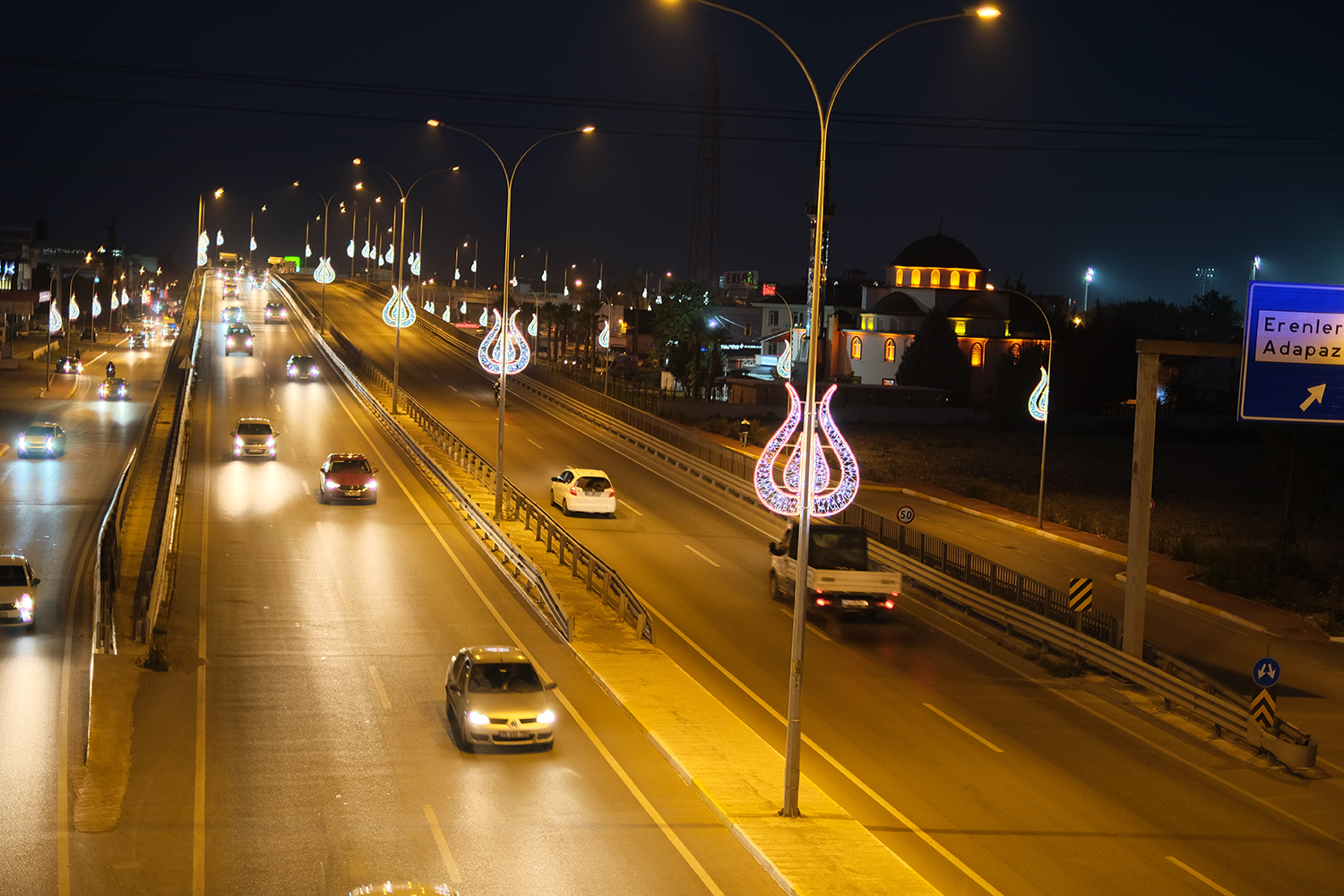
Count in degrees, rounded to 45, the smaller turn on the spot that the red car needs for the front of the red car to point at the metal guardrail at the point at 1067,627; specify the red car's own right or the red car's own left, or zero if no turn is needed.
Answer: approximately 45° to the red car's own left

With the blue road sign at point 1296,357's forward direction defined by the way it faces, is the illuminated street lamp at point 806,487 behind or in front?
in front

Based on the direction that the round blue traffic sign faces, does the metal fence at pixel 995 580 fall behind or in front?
behind

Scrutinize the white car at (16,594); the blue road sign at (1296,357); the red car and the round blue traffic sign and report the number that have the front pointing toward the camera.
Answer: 4

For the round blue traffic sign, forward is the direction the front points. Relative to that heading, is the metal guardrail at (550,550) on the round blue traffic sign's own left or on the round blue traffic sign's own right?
on the round blue traffic sign's own right

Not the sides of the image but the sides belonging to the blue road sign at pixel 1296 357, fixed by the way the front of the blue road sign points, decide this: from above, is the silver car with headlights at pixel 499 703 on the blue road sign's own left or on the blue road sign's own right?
on the blue road sign's own right

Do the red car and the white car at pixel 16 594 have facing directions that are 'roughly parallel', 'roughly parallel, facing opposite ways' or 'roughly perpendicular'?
roughly parallel

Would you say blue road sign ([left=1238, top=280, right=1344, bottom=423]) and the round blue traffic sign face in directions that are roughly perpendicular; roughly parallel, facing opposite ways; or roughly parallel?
roughly parallel

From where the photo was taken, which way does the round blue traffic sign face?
toward the camera

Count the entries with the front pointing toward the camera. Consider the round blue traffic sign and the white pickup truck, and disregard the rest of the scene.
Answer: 1

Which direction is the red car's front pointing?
toward the camera

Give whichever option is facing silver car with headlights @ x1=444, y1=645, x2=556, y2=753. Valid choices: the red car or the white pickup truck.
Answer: the red car

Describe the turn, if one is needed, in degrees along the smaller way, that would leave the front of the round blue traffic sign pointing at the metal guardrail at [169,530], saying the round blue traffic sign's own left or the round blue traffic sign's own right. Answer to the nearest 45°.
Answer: approximately 90° to the round blue traffic sign's own right

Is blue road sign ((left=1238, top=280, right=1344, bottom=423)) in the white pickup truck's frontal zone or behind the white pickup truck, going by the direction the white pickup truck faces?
behind

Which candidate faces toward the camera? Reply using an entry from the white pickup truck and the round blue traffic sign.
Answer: the round blue traffic sign

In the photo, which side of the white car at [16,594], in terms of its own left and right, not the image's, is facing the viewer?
front
